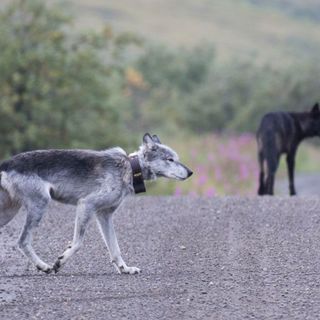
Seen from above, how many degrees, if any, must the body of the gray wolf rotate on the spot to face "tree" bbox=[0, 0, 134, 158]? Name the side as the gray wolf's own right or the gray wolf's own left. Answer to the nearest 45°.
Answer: approximately 90° to the gray wolf's own left

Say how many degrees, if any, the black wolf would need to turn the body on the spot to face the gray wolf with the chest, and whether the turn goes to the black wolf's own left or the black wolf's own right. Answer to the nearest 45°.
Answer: approximately 135° to the black wolf's own right

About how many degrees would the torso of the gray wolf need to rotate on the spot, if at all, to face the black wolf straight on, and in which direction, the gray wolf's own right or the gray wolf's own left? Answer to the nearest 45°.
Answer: approximately 45° to the gray wolf's own left

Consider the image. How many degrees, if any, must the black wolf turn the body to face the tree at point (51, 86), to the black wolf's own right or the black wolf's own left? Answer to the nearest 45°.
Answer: approximately 90° to the black wolf's own left

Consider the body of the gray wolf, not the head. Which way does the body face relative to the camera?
to the viewer's right

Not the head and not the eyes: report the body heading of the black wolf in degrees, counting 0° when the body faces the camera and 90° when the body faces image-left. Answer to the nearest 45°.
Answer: approximately 225°
